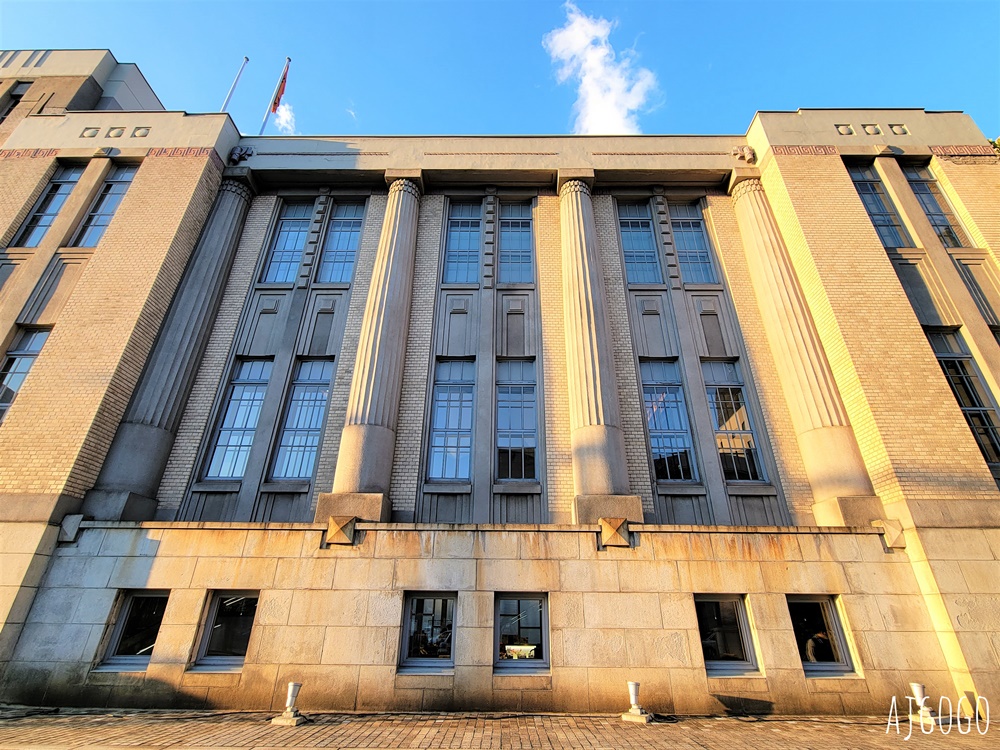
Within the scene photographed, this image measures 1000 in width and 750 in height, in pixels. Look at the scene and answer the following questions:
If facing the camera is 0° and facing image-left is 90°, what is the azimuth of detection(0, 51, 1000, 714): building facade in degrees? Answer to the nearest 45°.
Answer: approximately 0°
